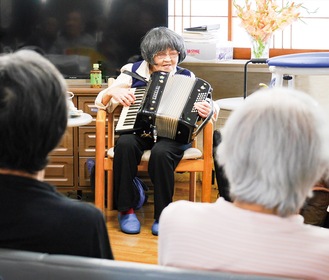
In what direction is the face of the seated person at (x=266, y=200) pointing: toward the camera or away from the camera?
away from the camera

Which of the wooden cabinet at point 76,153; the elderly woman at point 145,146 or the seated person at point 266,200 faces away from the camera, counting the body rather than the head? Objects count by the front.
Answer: the seated person

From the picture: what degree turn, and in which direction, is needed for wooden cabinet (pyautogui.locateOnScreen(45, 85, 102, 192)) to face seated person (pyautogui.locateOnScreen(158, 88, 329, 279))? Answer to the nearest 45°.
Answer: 0° — it already faces them

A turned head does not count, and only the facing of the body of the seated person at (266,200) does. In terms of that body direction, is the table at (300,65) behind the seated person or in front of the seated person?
in front

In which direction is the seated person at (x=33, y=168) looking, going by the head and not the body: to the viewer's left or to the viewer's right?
to the viewer's right

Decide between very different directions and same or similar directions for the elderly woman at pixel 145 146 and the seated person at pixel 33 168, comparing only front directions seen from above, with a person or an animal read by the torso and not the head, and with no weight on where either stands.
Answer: very different directions

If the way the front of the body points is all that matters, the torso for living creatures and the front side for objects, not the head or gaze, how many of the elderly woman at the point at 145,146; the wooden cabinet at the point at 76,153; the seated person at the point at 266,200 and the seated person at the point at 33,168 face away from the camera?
2

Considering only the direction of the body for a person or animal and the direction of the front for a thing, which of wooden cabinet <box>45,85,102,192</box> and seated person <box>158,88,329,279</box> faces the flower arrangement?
the seated person

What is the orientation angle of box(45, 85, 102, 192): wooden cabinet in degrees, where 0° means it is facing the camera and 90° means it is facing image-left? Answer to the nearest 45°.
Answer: approximately 0°

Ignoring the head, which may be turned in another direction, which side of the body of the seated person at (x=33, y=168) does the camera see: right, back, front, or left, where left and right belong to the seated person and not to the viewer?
back

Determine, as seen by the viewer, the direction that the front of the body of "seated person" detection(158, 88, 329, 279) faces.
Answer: away from the camera
